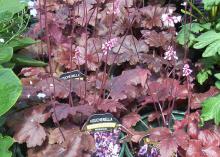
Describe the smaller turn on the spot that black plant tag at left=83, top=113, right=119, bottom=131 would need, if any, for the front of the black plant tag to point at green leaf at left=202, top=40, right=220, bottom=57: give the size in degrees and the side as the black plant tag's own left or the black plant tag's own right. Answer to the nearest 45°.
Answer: approximately 135° to the black plant tag's own left

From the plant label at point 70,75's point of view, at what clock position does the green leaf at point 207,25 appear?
The green leaf is roughly at 8 o'clock from the plant label.

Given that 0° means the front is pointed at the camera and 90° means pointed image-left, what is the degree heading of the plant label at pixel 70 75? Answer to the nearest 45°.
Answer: approximately 0°

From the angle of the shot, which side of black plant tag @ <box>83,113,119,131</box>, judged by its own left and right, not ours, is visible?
front

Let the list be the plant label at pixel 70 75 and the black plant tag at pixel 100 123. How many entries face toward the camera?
2

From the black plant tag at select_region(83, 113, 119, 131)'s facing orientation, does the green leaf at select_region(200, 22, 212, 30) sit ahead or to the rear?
to the rear

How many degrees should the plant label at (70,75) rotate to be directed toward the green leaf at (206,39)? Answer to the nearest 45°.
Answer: approximately 90° to its left

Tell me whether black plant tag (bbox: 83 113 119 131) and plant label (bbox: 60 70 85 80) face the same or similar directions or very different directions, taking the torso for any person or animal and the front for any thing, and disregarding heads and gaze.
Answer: same or similar directions
